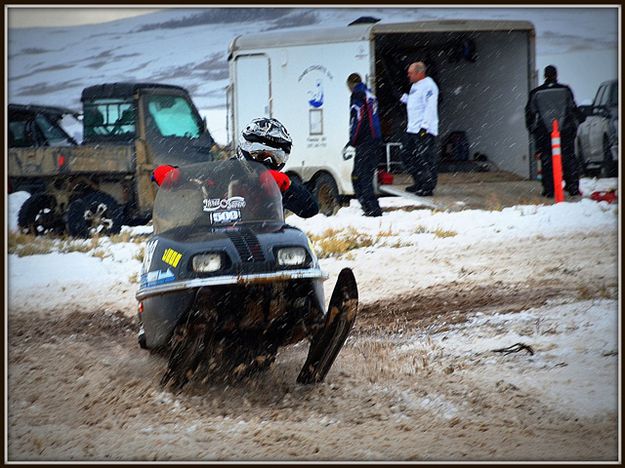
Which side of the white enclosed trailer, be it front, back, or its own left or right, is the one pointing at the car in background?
right

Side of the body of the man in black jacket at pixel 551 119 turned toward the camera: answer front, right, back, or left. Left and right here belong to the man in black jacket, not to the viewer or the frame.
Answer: back

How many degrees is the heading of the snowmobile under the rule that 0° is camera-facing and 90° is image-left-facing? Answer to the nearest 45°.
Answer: approximately 0°

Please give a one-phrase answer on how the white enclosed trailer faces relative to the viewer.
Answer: facing away from the viewer and to the left of the viewer
